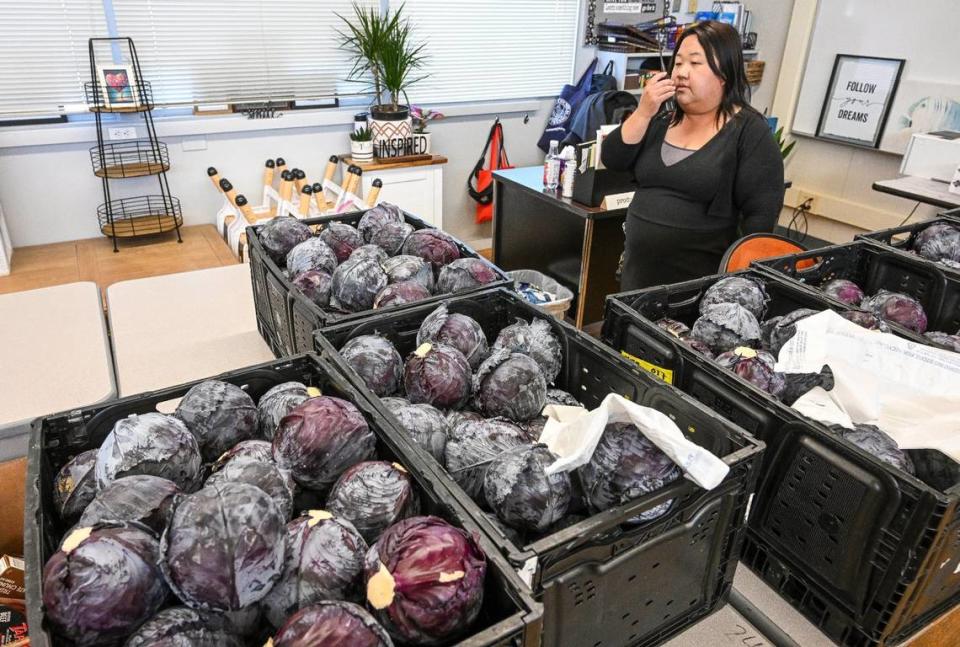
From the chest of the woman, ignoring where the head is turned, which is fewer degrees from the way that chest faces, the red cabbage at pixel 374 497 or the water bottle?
the red cabbage

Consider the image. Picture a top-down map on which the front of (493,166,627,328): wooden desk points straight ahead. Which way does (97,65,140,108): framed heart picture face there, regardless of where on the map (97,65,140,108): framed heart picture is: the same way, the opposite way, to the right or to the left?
to the right

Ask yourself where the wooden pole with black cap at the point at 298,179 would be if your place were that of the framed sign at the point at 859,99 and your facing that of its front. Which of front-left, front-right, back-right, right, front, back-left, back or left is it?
front

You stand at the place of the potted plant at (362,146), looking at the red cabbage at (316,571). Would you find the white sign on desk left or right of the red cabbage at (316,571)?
left

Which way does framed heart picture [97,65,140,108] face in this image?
toward the camera

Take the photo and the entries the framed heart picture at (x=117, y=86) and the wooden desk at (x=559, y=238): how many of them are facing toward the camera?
1

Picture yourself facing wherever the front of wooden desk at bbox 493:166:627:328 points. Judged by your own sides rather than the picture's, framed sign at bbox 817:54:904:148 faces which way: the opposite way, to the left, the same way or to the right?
the opposite way

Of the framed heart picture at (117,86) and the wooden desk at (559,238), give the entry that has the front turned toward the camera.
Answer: the framed heart picture

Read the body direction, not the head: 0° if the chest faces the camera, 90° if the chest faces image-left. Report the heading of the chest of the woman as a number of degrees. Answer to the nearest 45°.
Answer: approximately 45°

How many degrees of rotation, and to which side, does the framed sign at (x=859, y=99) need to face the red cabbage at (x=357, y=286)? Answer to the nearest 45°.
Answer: approximately 45° to its left

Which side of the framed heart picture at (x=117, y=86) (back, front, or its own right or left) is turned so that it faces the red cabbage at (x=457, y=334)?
front

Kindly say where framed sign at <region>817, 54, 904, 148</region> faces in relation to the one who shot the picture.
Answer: facing the viewer and to the left of the viewer

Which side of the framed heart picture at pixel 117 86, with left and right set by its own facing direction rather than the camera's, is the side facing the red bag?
left
